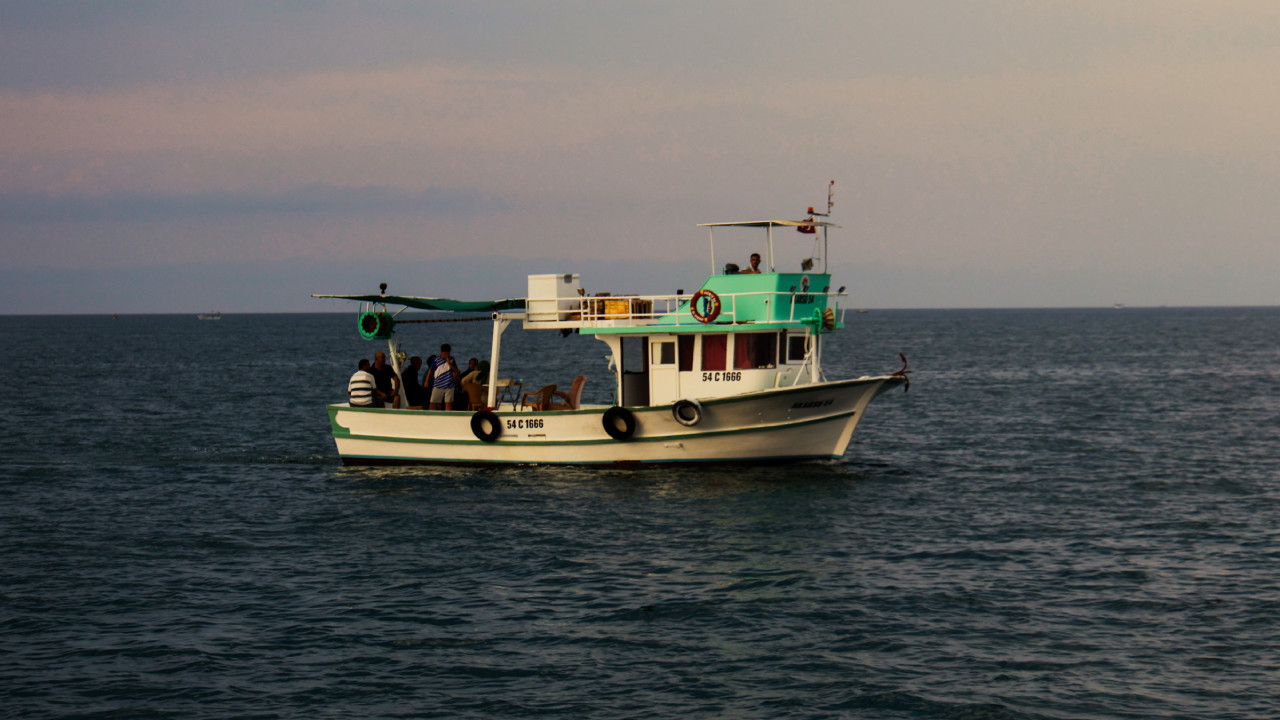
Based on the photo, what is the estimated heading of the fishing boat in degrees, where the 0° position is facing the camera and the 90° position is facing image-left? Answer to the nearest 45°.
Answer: approximately 270°

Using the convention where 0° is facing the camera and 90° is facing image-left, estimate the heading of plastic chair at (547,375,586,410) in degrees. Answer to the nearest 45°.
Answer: approximately 90°

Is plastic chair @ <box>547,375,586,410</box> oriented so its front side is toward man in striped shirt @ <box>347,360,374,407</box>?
yes
